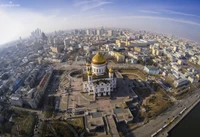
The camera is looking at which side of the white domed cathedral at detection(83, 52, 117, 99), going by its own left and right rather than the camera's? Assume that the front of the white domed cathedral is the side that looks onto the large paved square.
front

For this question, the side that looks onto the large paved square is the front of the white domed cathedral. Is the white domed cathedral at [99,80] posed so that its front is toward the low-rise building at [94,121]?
yes

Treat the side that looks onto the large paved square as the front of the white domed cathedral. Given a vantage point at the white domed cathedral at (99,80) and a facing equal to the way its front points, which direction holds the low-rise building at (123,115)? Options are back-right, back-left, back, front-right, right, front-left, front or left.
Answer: front-left
